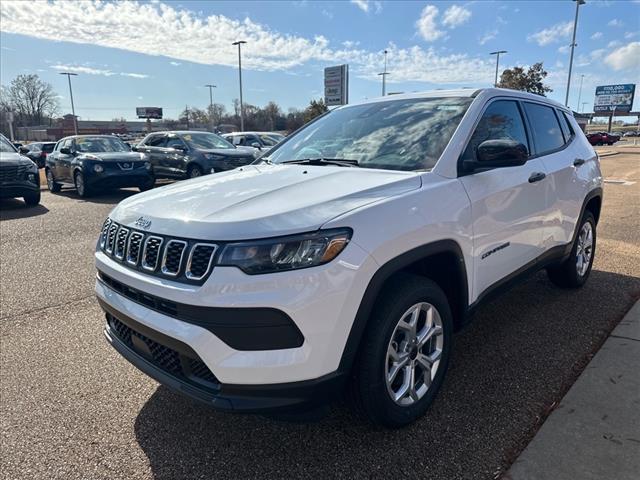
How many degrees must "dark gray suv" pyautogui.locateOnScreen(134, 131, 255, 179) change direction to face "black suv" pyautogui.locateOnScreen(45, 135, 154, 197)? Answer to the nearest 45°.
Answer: approximately 135° to its right

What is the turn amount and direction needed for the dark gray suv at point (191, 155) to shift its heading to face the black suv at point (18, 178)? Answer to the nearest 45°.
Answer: approximately 90° to its right

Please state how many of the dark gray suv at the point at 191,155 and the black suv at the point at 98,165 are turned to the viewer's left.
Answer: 0

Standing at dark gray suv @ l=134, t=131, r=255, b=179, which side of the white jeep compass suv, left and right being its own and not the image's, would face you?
right

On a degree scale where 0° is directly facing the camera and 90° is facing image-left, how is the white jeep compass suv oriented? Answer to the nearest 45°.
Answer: approximately 45°

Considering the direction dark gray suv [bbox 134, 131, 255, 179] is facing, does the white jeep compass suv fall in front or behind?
in front

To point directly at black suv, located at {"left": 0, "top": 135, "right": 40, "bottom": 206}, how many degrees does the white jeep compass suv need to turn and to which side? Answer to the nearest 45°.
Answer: approximately 90° to its right

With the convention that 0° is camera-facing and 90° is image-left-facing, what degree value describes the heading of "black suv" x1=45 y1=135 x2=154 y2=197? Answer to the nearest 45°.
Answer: approximately 315°

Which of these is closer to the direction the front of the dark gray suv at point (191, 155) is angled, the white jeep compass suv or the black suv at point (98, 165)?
the white jeep compass suv

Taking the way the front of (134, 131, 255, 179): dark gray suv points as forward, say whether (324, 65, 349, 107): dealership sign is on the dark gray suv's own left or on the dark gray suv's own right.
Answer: on the dark gray suv's own left

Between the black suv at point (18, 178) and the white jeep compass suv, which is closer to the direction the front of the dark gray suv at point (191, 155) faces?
the white jeep compass suv

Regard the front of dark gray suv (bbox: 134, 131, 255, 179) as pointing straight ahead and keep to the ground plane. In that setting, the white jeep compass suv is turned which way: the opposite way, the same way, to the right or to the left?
to the right

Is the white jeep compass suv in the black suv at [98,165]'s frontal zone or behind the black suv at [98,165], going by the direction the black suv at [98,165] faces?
frontal zone
